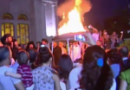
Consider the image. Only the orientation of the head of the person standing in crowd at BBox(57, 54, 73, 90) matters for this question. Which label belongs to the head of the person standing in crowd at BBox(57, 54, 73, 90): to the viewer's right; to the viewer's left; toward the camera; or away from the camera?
away from the camera

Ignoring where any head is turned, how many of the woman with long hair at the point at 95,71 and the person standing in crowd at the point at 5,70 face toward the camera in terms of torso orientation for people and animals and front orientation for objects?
0

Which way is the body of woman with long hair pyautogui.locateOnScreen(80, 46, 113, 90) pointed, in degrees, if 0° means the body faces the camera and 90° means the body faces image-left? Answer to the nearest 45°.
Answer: approximately 180°

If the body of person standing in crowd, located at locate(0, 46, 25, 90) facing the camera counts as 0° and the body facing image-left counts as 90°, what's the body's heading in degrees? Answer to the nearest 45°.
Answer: approximately 225°

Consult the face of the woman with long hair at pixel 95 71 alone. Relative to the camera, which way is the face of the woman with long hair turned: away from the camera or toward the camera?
away from the camera

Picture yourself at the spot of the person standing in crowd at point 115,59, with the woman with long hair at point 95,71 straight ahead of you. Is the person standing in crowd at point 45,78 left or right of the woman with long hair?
right

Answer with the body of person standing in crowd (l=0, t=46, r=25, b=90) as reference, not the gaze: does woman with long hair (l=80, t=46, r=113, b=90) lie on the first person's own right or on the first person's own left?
on the first person's own right
